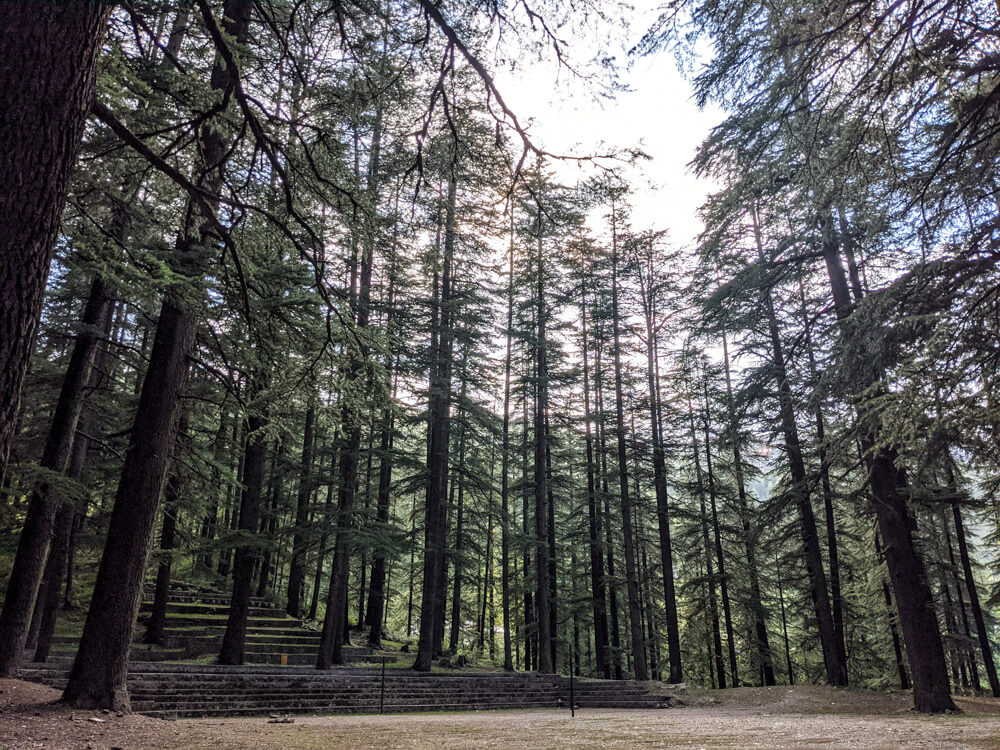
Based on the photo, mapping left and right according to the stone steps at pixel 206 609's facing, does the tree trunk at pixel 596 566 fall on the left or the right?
on its left

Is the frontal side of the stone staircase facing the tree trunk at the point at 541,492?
no

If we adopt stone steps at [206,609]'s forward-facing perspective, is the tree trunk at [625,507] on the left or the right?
on its left

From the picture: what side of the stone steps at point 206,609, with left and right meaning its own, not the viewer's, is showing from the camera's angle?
front

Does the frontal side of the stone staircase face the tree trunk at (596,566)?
no

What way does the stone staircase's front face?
toward the camera

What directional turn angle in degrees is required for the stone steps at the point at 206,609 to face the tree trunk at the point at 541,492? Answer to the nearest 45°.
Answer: approximately 45° to its left

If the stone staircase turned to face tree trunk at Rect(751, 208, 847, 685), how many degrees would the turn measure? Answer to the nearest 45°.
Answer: approximately 45° to its left
